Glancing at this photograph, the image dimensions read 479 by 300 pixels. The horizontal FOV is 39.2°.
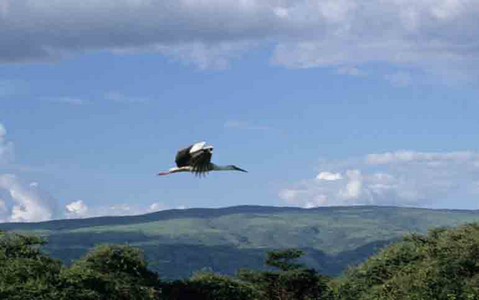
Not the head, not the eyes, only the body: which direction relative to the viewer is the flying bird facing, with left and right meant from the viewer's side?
facing to the right of the viewer
